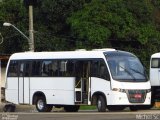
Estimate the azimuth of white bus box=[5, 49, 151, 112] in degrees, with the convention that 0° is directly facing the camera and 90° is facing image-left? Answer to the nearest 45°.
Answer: approximately 315°

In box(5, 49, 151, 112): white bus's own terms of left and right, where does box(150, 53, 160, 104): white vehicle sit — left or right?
on its left
